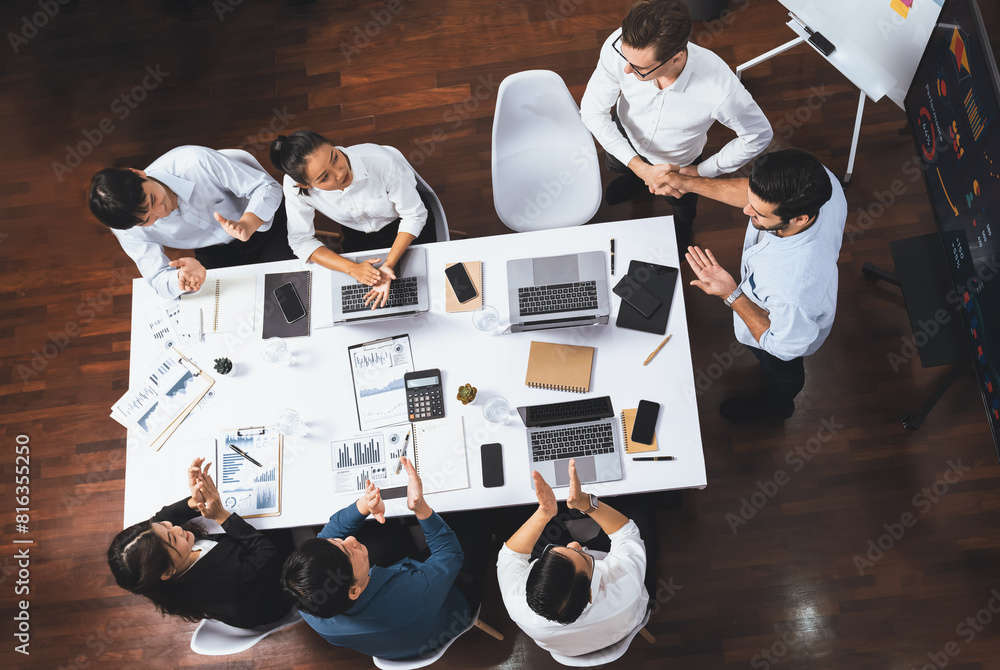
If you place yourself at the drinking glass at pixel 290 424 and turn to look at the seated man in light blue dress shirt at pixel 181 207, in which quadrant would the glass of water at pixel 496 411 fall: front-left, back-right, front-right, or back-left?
back-right

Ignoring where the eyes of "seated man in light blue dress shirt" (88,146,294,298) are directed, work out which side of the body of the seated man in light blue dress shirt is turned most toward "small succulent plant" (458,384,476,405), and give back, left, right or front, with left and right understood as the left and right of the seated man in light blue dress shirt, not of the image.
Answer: front

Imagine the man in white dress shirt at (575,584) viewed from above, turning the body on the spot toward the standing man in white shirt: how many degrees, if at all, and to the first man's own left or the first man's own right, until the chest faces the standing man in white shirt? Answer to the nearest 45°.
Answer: approximately 45° to the first man's own right

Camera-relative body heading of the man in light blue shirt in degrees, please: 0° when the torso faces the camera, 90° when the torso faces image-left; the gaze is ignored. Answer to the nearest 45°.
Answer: approximately 90°

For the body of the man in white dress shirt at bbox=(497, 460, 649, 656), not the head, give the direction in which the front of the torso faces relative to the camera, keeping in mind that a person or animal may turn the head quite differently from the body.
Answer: away from the camera

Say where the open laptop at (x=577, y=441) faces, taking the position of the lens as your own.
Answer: facing the viewer

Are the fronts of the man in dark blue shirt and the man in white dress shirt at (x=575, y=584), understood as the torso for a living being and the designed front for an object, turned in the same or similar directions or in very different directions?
same or similar directions

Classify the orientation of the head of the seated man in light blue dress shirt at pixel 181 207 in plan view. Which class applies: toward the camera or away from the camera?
toward the camera

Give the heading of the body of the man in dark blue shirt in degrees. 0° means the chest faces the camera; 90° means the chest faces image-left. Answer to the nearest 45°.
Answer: approximately 180°

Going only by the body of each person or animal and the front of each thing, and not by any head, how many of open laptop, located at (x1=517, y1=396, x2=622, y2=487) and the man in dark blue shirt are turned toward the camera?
1

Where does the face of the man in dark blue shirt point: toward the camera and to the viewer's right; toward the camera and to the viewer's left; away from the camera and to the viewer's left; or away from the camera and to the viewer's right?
away from the camera and to the viewer's right
